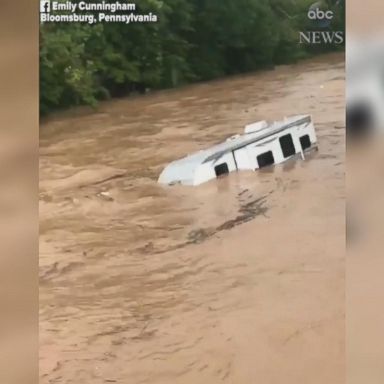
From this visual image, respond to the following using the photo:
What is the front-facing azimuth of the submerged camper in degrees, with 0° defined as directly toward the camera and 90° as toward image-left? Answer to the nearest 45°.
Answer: approximately 90°
